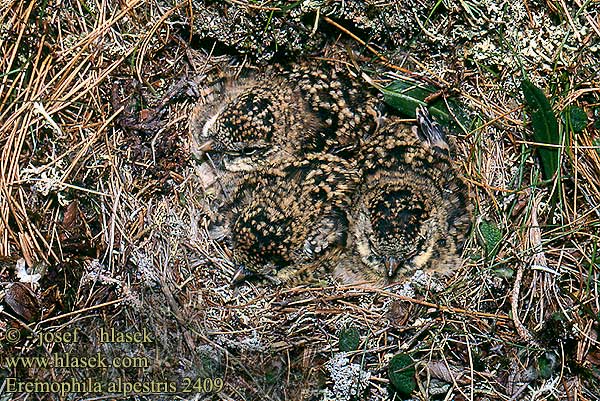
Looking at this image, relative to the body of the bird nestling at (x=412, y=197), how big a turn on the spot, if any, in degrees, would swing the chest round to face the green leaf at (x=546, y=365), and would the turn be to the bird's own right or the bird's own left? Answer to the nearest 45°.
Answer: approximately 45° to the bird's own left

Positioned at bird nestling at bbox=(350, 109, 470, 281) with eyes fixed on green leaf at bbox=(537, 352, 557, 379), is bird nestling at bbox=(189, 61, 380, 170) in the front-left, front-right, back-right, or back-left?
back-right

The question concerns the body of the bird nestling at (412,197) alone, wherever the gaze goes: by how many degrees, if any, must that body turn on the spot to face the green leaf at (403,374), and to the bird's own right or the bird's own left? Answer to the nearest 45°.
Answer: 0° — it already faces it

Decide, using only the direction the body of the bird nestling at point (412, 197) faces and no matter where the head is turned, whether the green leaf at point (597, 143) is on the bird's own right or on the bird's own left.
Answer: on the bird's own left

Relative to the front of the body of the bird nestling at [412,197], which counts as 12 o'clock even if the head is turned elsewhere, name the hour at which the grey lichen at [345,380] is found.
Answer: The grey lichen is roughly at 12 o'clock from the bird nestling.

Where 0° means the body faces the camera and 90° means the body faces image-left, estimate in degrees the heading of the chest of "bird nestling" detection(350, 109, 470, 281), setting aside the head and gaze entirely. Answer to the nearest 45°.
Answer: approximately 0°
